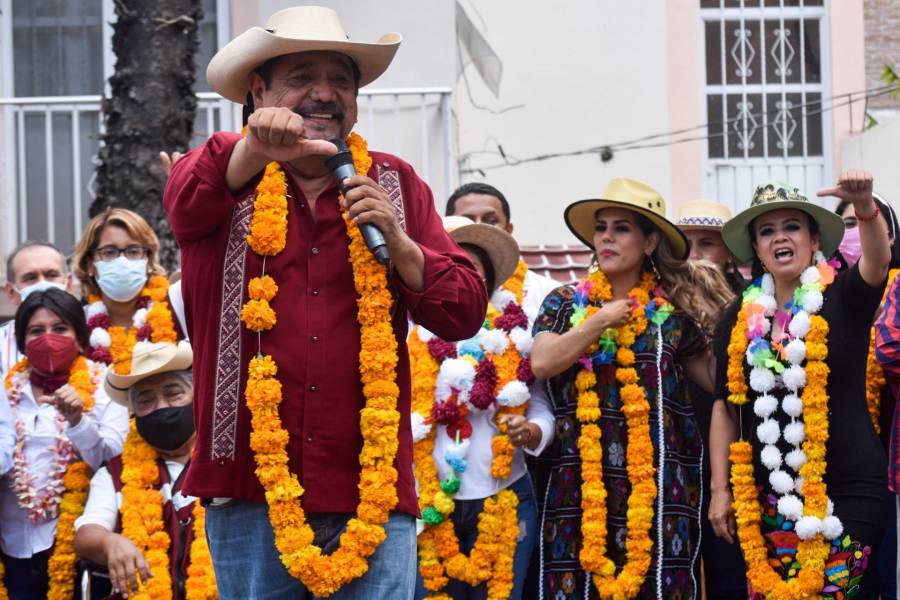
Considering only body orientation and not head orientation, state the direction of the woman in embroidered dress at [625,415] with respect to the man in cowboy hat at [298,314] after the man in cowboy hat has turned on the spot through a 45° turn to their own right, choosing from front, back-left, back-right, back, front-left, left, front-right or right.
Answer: back

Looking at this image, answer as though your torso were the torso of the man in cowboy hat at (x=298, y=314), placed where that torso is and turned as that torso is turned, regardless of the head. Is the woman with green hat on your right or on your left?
on your left

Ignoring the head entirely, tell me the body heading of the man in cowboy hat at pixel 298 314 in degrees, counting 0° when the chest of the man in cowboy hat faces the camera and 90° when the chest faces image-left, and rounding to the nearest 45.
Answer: approximately 0°
